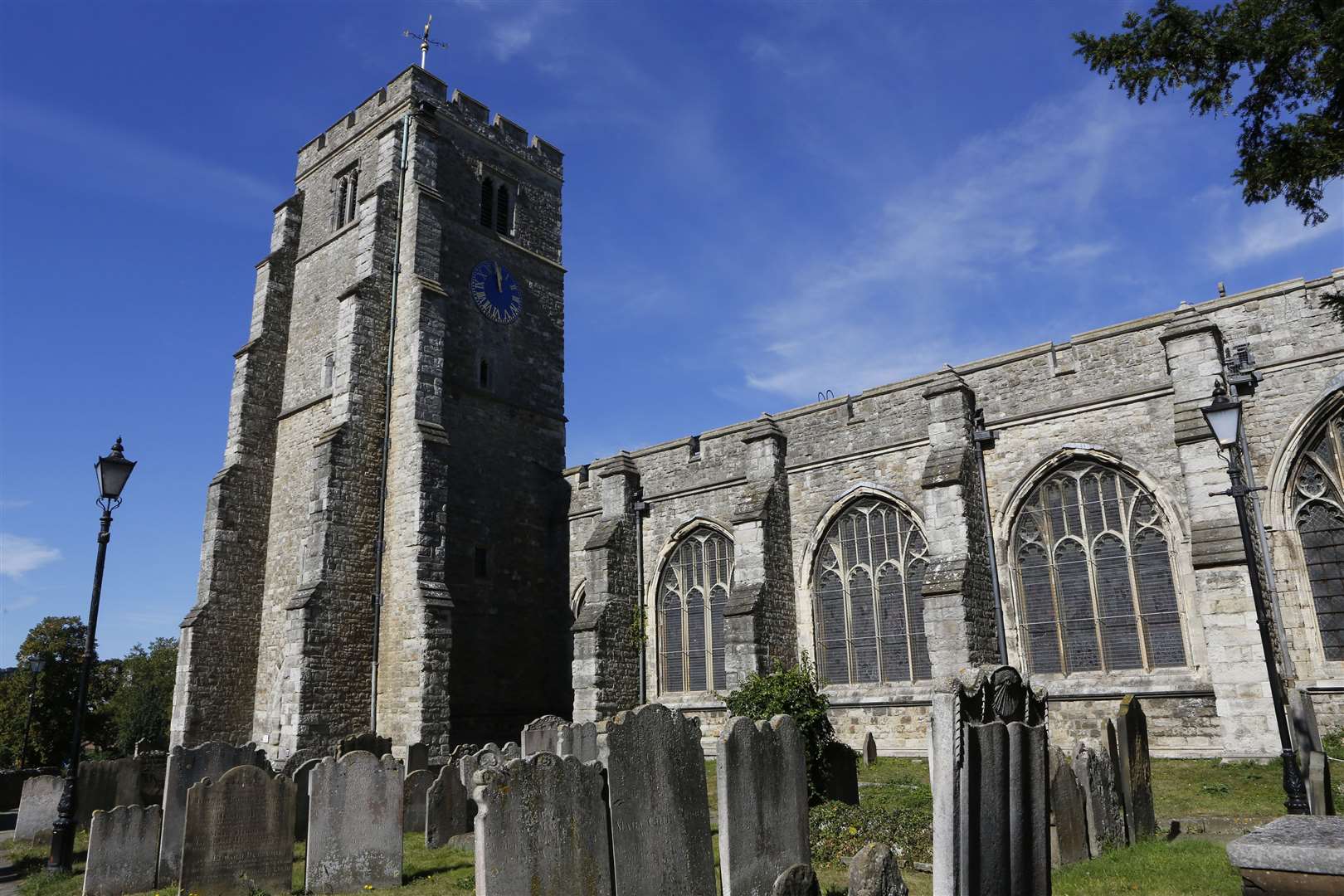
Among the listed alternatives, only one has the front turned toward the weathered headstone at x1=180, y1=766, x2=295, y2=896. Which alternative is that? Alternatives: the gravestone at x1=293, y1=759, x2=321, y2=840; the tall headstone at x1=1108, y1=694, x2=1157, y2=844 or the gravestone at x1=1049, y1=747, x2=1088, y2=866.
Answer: the gravestone at x1=293, y1=759, x2=321, y2=840

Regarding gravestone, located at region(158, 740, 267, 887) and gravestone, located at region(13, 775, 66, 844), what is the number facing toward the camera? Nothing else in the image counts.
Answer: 2

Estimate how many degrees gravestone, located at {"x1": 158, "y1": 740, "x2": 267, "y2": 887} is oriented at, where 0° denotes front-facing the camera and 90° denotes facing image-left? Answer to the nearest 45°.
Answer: approximately 0°

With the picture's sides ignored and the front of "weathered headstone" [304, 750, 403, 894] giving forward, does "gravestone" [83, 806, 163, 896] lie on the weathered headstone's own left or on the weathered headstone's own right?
on the weathered headstone's own right

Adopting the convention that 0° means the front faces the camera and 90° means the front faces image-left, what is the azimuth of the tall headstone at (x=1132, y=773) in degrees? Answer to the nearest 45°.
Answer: approximately 315°

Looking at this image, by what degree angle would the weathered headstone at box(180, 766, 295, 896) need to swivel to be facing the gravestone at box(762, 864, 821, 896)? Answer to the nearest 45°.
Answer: approximately 45° to its left

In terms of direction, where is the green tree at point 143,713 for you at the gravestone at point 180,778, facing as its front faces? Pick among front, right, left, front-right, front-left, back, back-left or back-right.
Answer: back

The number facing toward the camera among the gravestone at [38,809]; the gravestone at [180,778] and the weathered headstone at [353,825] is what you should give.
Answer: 3

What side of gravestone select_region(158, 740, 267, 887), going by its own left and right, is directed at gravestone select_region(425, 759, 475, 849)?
left

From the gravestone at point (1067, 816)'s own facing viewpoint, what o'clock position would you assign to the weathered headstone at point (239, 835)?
The weathered headstone is roughly at 4 o'clock from the gravestone.

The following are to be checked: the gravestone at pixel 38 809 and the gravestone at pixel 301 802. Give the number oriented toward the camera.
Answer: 2

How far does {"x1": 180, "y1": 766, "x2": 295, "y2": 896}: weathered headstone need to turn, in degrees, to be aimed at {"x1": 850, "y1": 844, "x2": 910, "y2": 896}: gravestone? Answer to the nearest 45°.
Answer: approximately 45° to its left

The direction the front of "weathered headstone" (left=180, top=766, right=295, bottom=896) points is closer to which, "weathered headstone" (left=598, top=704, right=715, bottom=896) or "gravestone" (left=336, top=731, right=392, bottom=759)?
the weathered headstone

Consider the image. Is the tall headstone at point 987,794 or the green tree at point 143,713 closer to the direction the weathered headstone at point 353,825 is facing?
the tall headstone

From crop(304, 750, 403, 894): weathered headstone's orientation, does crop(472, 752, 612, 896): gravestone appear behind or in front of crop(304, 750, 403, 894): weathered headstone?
in front
